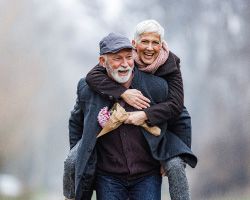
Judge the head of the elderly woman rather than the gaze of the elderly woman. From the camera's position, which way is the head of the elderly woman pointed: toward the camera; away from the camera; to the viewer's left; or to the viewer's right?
toward the camera

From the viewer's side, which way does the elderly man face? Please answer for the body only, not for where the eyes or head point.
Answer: toward the camera
